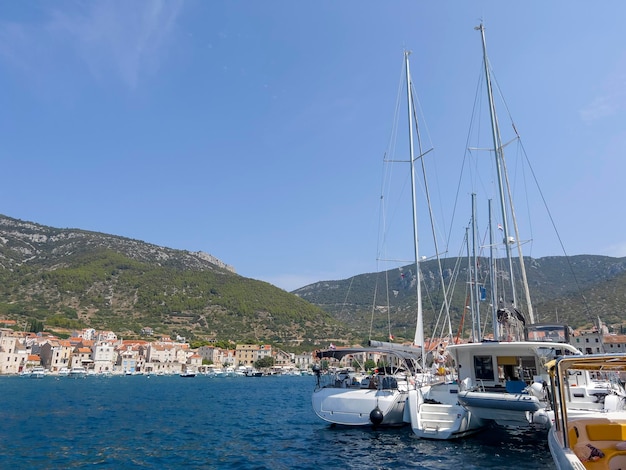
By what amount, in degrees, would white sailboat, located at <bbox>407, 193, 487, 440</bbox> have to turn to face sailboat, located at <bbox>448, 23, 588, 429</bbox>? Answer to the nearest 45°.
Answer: approximately 45° to its right

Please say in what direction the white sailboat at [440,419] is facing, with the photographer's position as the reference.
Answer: facing away from the viewer and to the right of the viewer
